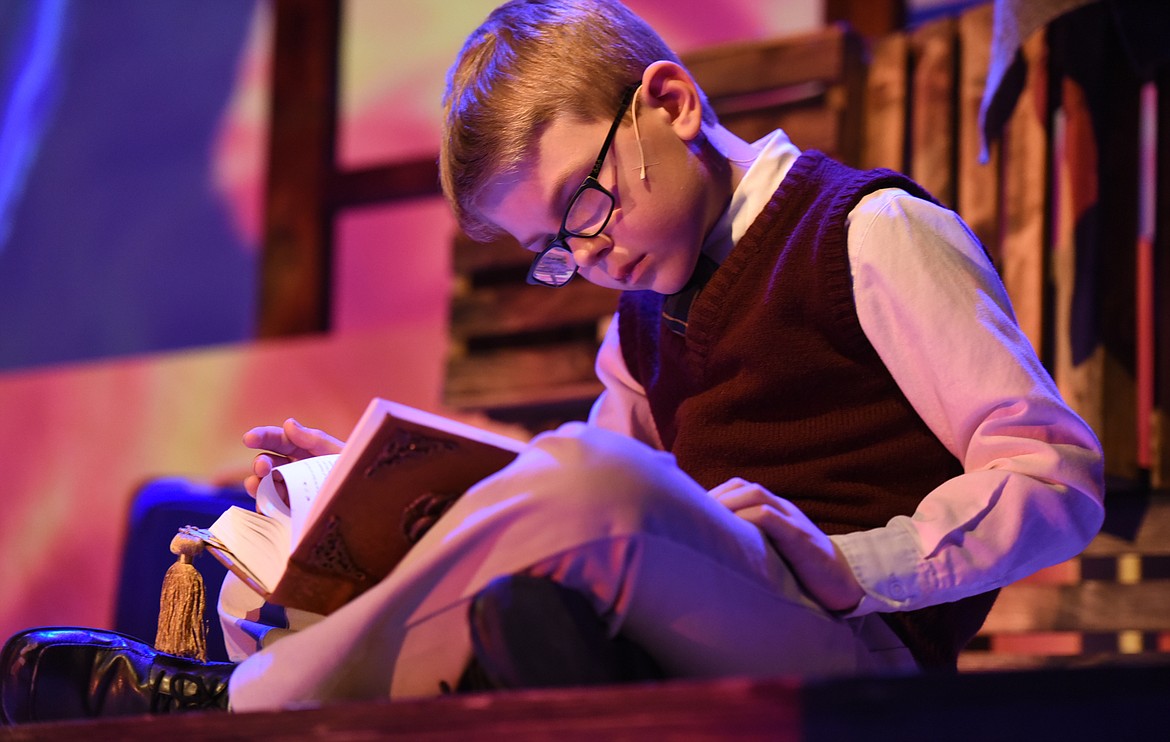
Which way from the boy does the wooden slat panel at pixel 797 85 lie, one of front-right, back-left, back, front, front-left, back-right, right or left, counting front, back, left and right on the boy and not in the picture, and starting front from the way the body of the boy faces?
back-right

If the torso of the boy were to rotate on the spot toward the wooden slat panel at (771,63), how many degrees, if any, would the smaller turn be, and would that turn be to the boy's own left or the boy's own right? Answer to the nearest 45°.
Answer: approximately 135° to the boy's own right

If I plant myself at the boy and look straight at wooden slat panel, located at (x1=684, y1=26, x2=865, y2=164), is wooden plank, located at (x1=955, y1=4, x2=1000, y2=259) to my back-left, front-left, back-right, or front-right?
front-right

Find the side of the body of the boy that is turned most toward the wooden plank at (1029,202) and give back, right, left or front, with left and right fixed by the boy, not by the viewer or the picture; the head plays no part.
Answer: back

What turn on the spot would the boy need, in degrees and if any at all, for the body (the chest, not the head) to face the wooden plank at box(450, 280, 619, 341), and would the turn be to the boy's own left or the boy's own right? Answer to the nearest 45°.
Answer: approximately 135° to the boy's own right

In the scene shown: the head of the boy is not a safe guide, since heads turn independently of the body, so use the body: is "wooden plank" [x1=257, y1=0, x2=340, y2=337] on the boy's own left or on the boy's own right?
on the boy's own right

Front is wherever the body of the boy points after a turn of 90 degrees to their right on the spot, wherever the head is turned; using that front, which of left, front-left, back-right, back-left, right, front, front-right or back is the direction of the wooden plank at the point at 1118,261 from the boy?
right

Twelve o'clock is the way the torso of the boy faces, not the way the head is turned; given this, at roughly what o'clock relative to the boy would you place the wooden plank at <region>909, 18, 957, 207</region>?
The wooden plank is roughly at 5 o'clock from the boy.

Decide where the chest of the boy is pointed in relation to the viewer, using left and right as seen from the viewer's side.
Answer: facing the viewer and to the left of the viewer
